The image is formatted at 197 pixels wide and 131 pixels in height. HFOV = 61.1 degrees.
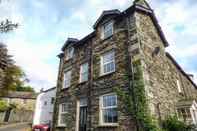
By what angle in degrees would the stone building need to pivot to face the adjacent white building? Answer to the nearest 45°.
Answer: approximately 90° to its right

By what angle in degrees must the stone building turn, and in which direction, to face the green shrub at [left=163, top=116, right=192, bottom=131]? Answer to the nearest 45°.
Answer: approximately 90° to its left

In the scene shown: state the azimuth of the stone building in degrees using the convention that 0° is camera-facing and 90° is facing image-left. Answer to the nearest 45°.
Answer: approximately 45°
